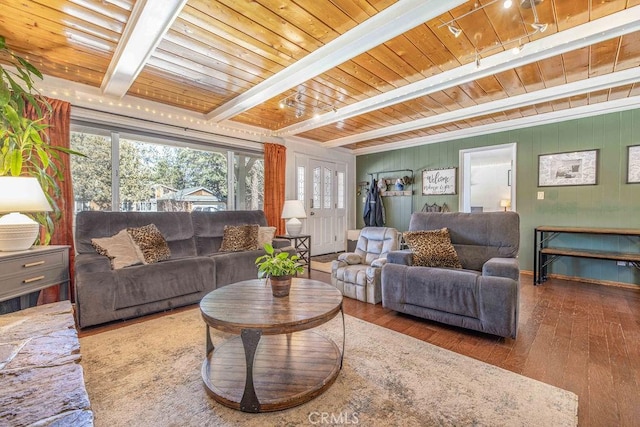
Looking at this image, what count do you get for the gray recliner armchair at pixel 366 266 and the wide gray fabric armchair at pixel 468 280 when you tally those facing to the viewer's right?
0

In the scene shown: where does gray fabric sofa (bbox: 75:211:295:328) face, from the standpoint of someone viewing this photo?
facing the viewer and to the right of the viewer

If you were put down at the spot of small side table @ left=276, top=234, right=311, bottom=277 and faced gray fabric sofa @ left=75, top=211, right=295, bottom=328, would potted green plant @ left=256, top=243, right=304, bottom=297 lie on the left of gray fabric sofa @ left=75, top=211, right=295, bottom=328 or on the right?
left

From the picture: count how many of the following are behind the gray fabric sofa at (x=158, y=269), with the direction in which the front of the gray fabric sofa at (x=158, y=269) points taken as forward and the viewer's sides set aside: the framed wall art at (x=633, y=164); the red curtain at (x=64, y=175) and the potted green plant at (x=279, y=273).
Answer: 1

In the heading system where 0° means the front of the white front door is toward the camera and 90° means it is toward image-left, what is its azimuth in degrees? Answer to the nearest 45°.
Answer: approximately 315°

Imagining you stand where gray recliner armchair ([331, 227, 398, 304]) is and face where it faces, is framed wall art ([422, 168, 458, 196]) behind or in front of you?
behind

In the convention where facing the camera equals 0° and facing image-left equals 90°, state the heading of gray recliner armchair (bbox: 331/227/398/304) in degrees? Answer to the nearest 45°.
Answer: approximately 45°

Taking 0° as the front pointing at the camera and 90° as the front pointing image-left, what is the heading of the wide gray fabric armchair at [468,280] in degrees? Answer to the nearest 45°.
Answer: approximately 45°

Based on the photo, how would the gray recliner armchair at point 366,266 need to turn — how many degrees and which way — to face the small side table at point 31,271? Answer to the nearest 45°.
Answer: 0° — it already faces it

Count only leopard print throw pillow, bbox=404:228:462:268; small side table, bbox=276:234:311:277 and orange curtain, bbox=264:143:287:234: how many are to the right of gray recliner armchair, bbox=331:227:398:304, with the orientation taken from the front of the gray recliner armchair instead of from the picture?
2

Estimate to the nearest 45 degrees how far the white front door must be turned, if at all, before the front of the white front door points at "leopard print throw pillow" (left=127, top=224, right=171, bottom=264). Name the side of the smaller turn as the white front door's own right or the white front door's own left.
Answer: approximately 90° to the white front door's own right
